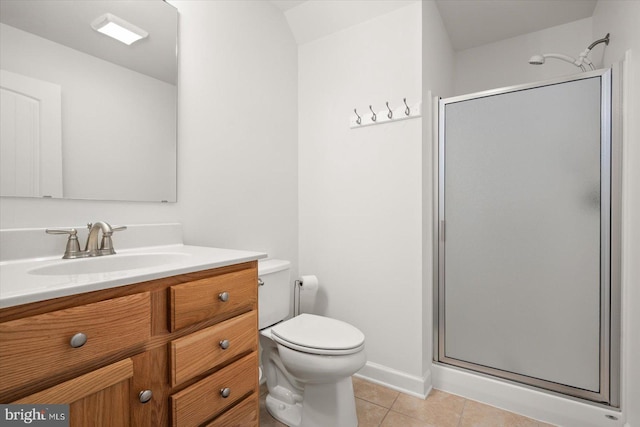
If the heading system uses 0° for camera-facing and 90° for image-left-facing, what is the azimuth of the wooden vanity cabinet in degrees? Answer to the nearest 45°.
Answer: approximately 315°

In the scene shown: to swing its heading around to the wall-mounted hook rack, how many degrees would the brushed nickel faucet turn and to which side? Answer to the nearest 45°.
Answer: approximately 45° to its left

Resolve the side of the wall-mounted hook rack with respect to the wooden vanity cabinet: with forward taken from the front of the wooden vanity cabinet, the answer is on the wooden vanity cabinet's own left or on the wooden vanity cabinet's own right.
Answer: on the wooden vanity cabinet's own left

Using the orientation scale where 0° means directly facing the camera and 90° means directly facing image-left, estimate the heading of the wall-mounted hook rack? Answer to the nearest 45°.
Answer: approximately 45°

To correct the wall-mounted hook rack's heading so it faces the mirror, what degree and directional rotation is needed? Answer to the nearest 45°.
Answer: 0° — it already faces it

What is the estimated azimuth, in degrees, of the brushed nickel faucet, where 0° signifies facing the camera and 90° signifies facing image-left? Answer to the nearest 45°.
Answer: approximately 315°

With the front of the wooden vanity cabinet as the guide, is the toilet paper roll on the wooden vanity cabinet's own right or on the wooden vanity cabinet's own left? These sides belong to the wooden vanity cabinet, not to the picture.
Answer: on the wooden vanity cabinet's own left

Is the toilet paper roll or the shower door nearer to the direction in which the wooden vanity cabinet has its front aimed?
the shower door

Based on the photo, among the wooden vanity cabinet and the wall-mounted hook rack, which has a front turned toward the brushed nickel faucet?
the wall-mounted hook rack
